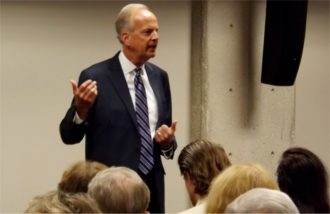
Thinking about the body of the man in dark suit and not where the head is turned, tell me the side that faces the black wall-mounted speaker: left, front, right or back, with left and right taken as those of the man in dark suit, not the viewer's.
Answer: left

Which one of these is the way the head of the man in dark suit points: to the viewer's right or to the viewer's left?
to the viewer's right

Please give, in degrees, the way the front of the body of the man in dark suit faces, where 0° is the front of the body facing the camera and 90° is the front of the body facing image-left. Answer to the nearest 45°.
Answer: approximately 315°
